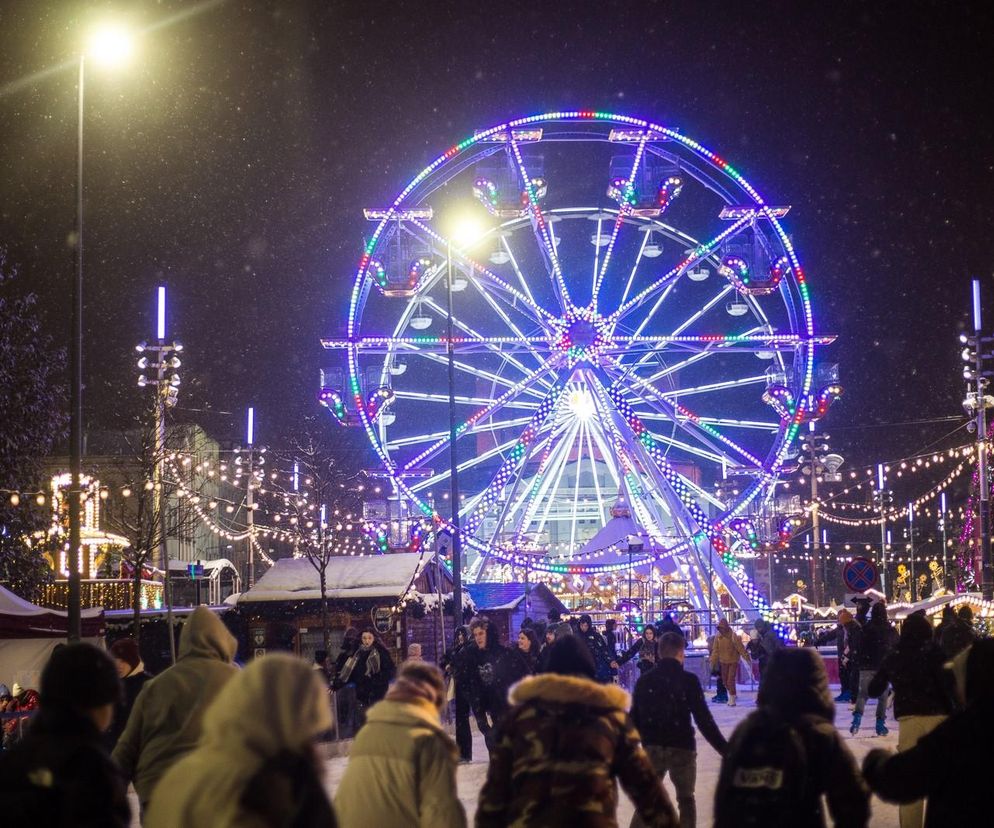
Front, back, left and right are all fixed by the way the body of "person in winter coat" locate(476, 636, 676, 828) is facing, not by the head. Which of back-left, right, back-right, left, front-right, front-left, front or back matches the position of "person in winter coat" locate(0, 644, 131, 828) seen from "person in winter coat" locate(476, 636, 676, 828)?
back-left

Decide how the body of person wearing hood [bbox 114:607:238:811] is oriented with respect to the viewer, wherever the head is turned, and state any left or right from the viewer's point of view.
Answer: facing away from the viewer and to the right of the viewer

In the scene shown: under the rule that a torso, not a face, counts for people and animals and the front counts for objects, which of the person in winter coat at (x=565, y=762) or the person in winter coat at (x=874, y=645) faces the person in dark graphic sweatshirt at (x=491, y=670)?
the person in winter coat at (x=565, y=762)

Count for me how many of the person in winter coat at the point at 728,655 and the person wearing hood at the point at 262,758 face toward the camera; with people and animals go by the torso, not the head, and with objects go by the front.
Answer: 1

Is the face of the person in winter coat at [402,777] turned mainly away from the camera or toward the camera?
away from the camera

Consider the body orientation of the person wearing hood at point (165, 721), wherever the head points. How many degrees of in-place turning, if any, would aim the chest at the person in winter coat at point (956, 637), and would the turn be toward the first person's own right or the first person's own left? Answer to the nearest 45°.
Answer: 0° — they already face them

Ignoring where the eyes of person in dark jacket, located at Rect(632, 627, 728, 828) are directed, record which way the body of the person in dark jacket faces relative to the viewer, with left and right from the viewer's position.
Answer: facing away from the viewer

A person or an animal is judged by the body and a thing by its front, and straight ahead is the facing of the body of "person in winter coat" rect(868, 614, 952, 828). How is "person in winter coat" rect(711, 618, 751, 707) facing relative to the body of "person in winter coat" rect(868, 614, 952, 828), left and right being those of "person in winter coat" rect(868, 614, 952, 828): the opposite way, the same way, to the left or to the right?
the opposite way

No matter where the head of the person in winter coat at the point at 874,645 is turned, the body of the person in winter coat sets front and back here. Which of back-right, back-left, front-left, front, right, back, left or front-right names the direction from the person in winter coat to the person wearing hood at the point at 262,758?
back

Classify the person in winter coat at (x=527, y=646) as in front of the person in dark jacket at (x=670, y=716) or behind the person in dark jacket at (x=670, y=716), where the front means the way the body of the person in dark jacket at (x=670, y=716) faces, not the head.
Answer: in front

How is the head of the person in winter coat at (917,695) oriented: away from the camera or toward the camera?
away from the camera

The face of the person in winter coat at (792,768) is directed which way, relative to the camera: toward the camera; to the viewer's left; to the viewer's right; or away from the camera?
away from the camera
